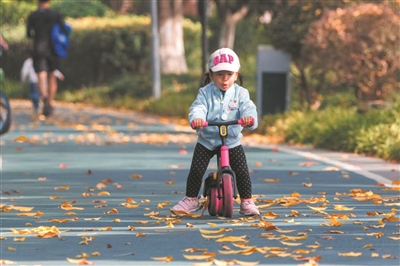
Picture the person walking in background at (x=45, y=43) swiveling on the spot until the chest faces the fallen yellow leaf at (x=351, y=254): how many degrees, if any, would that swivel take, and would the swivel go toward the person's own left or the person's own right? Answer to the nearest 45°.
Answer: approximately 180°

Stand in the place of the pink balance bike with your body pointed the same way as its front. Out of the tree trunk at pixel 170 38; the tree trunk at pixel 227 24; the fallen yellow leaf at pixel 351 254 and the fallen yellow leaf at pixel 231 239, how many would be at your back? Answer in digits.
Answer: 2

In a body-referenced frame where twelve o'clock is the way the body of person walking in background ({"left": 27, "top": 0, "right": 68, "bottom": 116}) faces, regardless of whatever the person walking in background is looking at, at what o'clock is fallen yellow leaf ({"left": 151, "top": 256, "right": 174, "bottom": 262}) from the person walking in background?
The fallen yellow leaf is roughly at 6 o'clock from the person walking in background.

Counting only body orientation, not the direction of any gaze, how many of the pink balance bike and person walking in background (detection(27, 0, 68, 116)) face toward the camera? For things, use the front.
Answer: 1

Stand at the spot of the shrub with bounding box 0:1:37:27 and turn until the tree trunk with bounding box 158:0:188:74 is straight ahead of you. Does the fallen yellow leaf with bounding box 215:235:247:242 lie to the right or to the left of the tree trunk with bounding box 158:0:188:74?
right

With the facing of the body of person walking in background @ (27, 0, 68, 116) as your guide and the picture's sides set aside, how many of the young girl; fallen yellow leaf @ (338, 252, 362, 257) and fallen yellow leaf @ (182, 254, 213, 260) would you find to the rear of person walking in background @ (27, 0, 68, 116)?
3

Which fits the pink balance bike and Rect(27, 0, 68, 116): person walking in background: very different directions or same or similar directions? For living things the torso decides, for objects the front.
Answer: very different directions

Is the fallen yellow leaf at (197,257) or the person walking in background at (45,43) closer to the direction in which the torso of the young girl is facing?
the fallen yellow leaf

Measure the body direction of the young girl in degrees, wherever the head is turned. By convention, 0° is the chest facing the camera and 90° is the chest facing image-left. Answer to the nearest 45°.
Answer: approximately 0°

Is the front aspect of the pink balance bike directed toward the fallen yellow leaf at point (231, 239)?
yes

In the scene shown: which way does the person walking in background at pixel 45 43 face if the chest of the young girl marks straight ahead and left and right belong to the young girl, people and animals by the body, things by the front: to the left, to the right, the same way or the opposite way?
the opposite way

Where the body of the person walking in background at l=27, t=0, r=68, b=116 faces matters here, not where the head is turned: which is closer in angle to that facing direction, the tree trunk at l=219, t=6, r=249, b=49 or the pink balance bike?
the tree trunk

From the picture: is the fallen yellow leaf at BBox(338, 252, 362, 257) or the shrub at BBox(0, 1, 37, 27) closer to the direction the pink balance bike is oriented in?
the fallen yellow leaf

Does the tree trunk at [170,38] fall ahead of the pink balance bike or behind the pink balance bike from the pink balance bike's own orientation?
behind

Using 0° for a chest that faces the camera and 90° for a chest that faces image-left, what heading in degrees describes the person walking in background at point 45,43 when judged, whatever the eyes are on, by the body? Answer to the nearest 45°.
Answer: approximately 180°

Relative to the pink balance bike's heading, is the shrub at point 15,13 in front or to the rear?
to the rear
